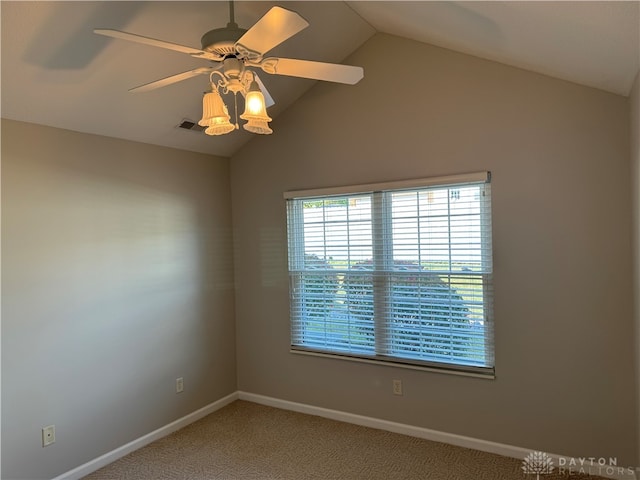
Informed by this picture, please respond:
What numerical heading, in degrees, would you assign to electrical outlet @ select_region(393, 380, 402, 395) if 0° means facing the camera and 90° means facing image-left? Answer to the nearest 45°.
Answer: approximately 0°
